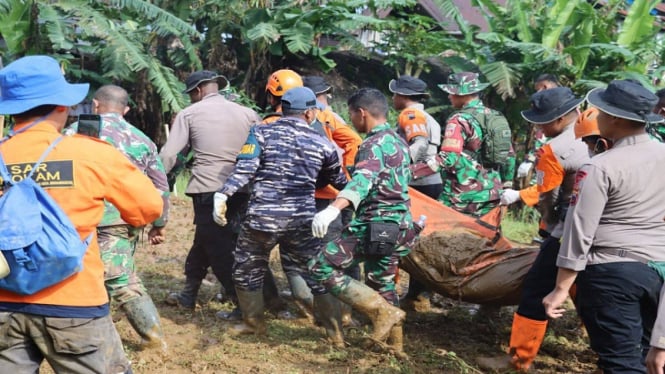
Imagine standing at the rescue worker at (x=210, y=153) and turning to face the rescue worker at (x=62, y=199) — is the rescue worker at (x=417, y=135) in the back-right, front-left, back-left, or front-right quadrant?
back-left

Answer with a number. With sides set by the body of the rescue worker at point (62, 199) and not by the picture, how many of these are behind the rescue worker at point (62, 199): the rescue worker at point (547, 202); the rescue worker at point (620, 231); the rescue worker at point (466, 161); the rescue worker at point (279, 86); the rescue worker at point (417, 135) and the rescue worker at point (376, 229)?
0

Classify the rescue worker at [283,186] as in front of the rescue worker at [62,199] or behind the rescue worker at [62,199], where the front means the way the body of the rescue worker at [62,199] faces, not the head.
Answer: in front

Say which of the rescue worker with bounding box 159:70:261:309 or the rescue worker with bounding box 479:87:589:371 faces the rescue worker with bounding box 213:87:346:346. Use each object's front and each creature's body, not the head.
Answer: the rescue worker with bounding box 479:87:589:371

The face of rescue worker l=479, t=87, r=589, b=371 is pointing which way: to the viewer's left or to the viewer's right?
to the viewer's left

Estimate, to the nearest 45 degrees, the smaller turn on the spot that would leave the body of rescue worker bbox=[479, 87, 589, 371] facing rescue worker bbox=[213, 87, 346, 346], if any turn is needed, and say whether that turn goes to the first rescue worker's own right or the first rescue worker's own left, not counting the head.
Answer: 0° — they already face them

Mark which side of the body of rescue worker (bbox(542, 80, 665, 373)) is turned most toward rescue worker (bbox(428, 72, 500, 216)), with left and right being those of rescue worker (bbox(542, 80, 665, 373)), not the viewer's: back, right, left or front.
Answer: front

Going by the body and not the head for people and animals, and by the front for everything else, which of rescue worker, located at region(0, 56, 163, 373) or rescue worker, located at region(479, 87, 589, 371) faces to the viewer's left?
rescue worker, located at region(479, 87, 589, 371)

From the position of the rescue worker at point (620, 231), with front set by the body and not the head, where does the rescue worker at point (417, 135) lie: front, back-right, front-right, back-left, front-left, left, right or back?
front

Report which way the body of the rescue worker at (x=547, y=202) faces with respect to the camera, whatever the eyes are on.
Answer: to the viewer's left

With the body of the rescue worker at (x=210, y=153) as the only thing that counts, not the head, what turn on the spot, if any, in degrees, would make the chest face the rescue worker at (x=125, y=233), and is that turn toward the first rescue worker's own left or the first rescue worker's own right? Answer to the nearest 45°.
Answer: approximately 90° to the first rescue worker's own left

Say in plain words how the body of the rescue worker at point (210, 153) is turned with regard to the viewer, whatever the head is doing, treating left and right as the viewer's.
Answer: facing away from the viewer and to the left of the viewer

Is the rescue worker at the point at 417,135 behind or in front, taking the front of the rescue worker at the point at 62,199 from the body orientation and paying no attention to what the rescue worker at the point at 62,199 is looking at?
in front

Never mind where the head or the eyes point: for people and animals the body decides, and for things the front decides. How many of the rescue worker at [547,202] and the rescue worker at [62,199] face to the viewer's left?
1

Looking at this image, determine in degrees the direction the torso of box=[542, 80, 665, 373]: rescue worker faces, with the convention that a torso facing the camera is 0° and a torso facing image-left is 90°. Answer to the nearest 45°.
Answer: approximately 135°
